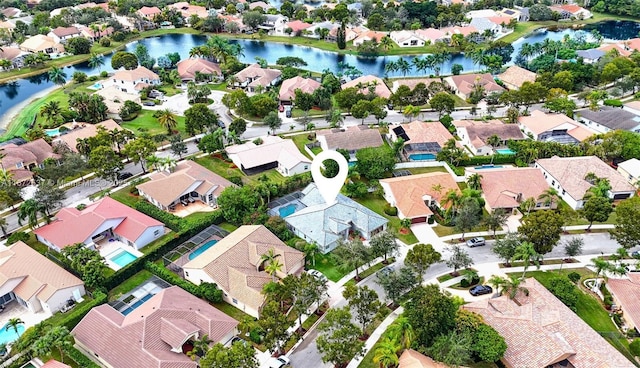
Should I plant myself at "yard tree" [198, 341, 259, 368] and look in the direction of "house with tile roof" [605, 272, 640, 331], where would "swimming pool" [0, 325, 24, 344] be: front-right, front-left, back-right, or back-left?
back-left

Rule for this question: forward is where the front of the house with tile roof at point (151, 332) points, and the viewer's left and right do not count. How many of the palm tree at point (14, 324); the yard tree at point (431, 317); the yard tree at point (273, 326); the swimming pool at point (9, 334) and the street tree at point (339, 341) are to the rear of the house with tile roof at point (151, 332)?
2

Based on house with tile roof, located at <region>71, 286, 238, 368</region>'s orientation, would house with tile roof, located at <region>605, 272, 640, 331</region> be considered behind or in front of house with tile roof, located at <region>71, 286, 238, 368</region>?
in front

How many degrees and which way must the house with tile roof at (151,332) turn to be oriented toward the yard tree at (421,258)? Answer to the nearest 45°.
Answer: approximately 45° to its left

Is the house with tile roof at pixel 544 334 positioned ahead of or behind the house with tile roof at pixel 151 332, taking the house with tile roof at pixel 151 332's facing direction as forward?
ahead

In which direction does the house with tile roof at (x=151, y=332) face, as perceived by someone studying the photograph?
facing the viewer and to the right of the viewer

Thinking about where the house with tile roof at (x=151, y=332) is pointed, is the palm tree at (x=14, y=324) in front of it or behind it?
behind

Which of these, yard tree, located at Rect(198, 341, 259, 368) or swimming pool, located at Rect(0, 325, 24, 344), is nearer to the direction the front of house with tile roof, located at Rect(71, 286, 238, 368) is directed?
the yard tree

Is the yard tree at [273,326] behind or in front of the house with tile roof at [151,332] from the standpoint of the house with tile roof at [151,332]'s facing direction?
in front
